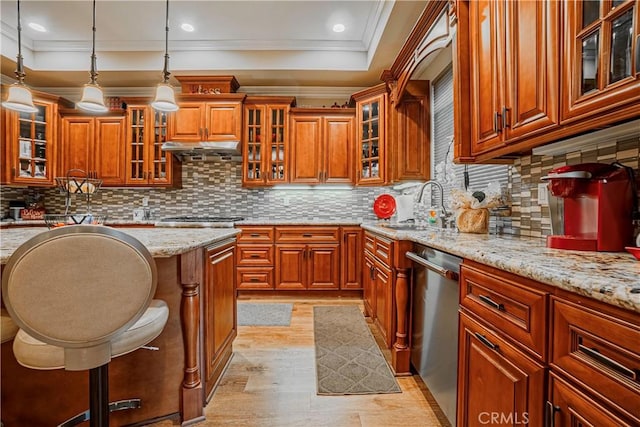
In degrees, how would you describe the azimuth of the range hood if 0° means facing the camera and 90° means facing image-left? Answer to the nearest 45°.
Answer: approximately 0°

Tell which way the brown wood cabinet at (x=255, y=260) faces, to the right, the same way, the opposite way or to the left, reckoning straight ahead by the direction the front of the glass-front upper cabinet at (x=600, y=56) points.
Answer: to the left

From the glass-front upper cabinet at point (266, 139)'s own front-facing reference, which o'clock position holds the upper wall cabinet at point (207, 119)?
The upper wall cabinet is roughly at 3 o'clock from the glass-front upper cabinet.

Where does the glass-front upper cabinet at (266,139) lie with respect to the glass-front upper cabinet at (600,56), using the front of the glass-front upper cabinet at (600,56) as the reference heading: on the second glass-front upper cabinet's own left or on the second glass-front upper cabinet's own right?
on the second glass-front upper cabinet's own right

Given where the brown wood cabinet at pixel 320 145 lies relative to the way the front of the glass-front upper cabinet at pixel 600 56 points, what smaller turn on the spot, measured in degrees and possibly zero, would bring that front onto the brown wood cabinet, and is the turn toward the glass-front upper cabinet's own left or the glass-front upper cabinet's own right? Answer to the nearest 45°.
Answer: approximately 90° to the glass-front upper cabinet's own right

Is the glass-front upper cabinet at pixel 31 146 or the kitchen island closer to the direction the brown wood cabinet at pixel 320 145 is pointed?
the kitchen island

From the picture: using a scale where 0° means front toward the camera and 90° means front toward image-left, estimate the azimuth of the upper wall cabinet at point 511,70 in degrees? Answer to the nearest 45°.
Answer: approximately 45°

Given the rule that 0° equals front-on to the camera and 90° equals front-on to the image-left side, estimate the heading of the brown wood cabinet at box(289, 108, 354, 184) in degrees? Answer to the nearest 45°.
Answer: approximately 0°

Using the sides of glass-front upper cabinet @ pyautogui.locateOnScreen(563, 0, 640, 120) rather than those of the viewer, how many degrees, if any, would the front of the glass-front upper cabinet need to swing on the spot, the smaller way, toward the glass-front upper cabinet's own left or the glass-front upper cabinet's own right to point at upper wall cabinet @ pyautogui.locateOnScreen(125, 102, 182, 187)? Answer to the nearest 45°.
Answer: approximately 45° to the glass-front upper cabinet's own right
